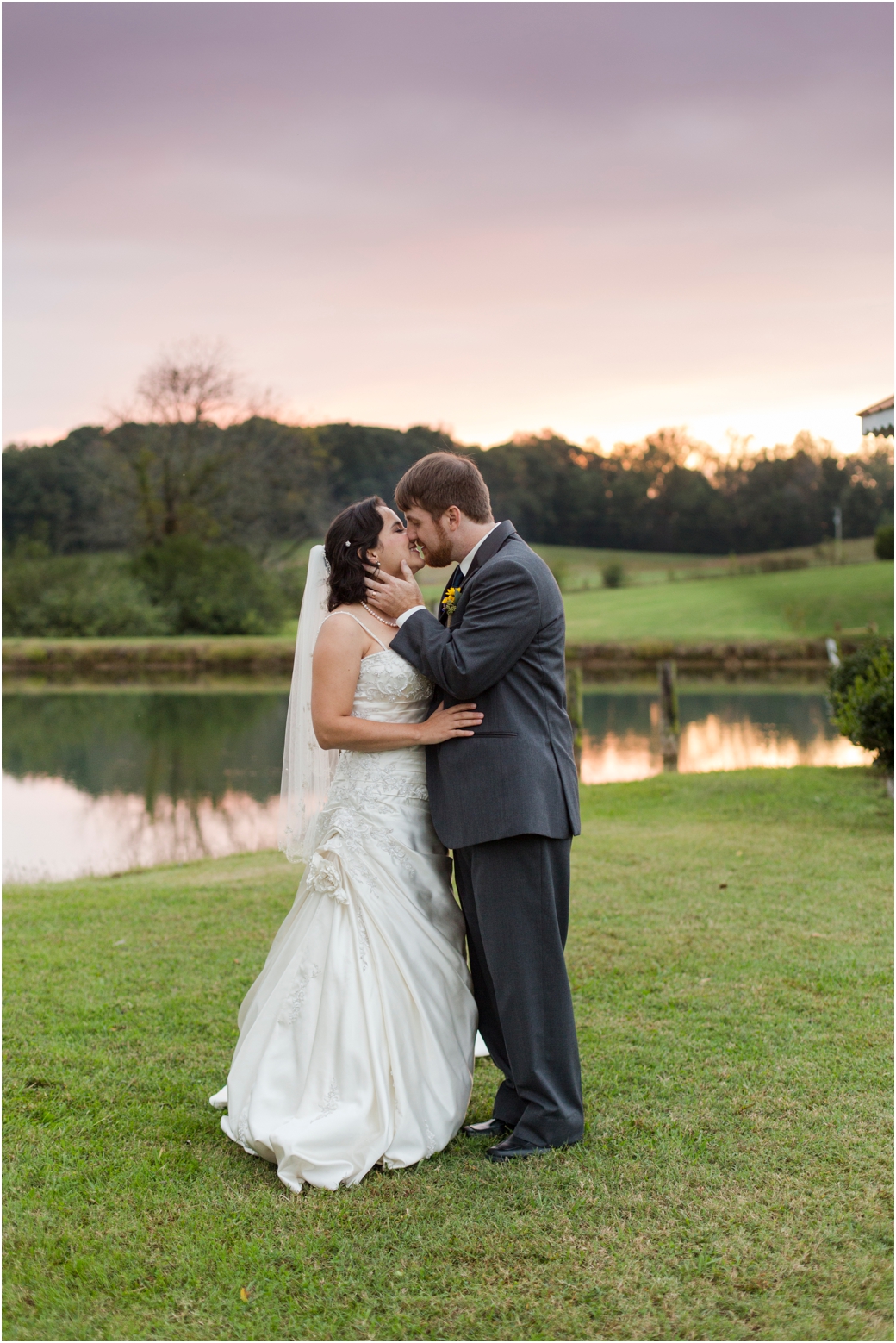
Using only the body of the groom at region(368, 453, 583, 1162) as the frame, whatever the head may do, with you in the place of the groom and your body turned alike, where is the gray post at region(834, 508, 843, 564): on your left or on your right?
on your right

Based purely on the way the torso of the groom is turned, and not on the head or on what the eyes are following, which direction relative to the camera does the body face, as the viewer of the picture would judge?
to the viewer's left

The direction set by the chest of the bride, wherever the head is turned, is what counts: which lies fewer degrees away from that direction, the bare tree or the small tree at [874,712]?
the small tree

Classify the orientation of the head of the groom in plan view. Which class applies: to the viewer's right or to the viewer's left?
to the viewer's left

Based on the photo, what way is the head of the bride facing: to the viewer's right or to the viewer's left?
to the viewer's right

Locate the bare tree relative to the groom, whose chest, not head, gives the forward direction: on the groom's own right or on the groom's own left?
on the groom's own right

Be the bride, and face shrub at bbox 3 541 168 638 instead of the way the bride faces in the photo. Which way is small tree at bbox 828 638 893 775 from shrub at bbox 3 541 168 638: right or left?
right

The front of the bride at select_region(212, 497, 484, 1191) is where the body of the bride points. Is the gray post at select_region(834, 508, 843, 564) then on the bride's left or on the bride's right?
on the bride's left

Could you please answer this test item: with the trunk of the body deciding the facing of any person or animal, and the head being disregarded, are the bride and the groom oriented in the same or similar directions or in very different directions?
very different directions

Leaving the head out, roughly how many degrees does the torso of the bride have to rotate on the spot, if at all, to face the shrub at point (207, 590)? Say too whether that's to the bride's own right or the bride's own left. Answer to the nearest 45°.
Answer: approximately 90° to the bride's own left

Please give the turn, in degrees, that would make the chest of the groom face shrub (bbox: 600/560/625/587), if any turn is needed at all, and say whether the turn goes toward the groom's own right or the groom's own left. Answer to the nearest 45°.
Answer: approximately 90° to the groom's own right

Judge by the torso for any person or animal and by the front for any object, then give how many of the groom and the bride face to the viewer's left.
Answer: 1

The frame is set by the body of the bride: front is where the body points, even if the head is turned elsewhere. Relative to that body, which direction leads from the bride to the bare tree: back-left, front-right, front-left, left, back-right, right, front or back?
left

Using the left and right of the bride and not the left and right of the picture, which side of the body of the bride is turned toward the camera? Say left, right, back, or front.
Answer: right

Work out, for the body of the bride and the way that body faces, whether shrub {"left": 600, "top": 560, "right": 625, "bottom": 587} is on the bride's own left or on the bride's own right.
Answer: on the bride's own left
